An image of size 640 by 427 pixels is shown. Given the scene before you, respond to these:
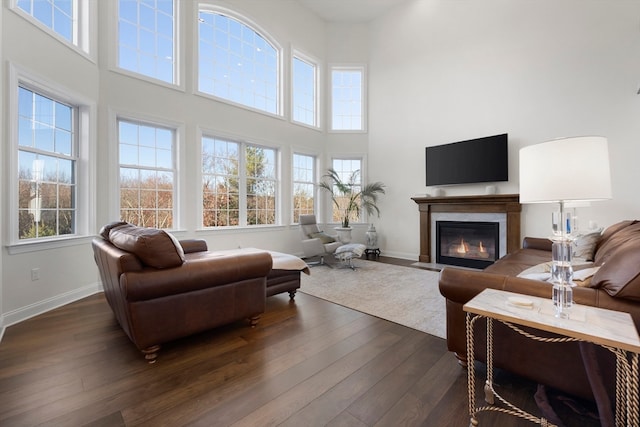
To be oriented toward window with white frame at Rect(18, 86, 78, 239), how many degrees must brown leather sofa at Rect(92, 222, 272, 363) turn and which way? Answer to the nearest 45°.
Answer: approximately 90° to its left

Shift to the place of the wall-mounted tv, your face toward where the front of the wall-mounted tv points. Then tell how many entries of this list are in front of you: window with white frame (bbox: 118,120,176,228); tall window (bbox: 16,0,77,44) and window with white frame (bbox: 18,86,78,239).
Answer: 3

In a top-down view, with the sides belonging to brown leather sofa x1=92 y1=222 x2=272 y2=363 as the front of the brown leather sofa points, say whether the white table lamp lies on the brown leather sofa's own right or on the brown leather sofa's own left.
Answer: on the brown leather sofa's own right

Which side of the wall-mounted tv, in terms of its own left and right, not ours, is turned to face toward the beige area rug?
front

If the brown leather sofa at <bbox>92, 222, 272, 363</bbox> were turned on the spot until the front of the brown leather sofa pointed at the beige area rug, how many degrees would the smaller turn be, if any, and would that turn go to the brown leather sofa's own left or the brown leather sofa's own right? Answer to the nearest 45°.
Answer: approximately 45° to the brown leather sofa's own right

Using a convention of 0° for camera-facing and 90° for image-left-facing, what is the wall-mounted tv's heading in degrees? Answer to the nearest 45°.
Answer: approximately 45°

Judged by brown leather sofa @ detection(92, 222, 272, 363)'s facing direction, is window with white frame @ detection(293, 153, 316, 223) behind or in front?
in front

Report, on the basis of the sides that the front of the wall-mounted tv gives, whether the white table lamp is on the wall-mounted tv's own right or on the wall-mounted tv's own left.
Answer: on the wall-mounted tv's own left

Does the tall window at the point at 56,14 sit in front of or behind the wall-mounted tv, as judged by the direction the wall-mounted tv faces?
in front

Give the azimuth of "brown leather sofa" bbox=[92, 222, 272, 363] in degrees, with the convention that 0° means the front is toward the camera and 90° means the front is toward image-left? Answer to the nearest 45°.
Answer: approximately 225°
